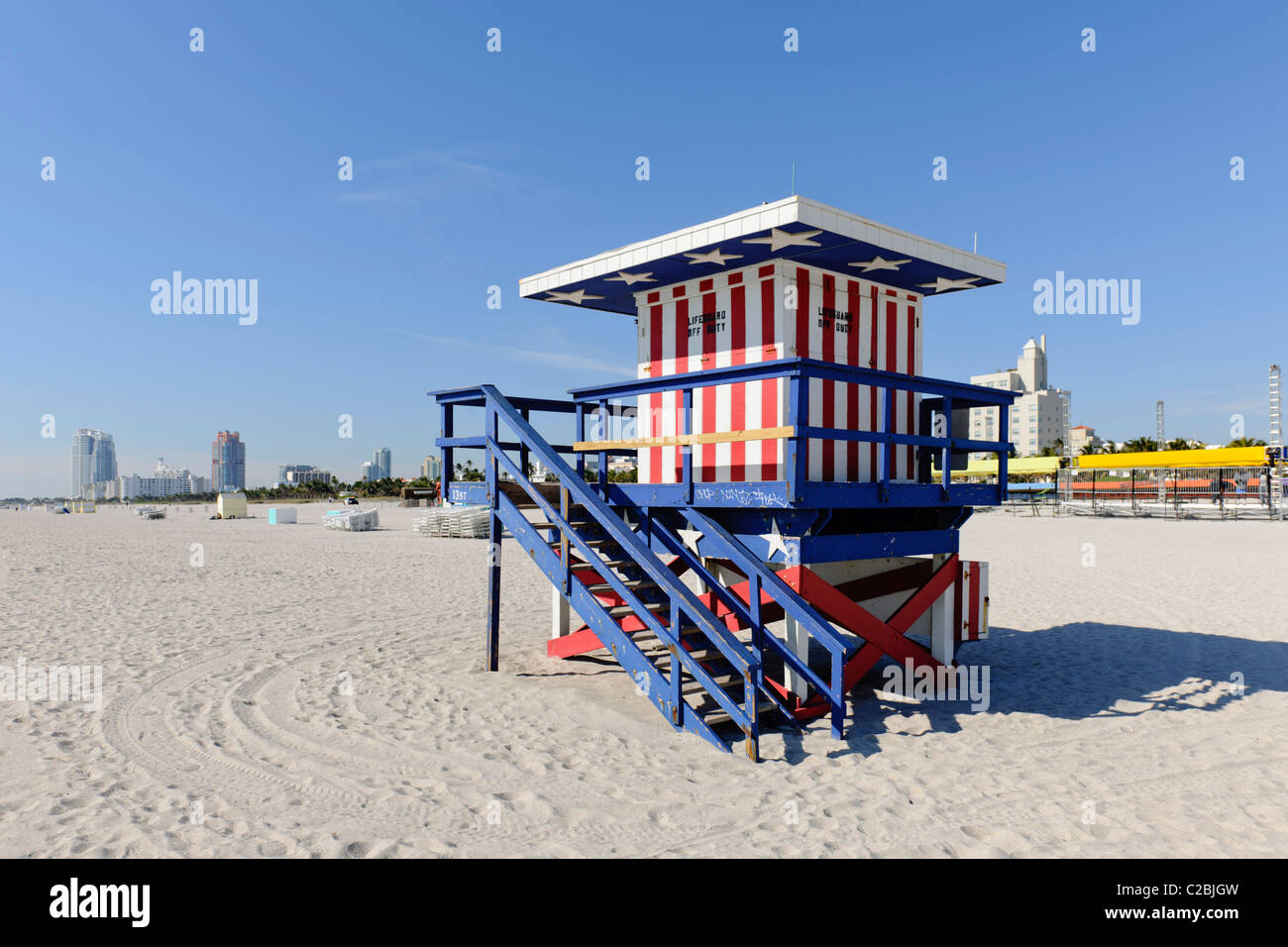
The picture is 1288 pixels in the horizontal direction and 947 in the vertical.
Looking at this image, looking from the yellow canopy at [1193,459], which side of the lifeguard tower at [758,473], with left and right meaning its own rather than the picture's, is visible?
back

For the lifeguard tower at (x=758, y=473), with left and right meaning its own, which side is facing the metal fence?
back

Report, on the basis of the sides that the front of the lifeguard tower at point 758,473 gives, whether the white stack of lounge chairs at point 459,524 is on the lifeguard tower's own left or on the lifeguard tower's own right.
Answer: on the lifeguard tower's own right

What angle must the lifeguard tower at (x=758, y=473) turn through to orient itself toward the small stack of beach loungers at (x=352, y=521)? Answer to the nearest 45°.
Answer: approximately 90° to its right

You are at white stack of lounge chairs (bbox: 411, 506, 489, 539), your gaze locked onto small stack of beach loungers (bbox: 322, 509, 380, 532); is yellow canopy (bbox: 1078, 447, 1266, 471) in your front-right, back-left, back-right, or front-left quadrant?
back-right

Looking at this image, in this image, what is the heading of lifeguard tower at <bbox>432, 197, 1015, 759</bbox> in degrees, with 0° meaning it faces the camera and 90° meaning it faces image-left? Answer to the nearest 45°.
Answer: approximately 45°
